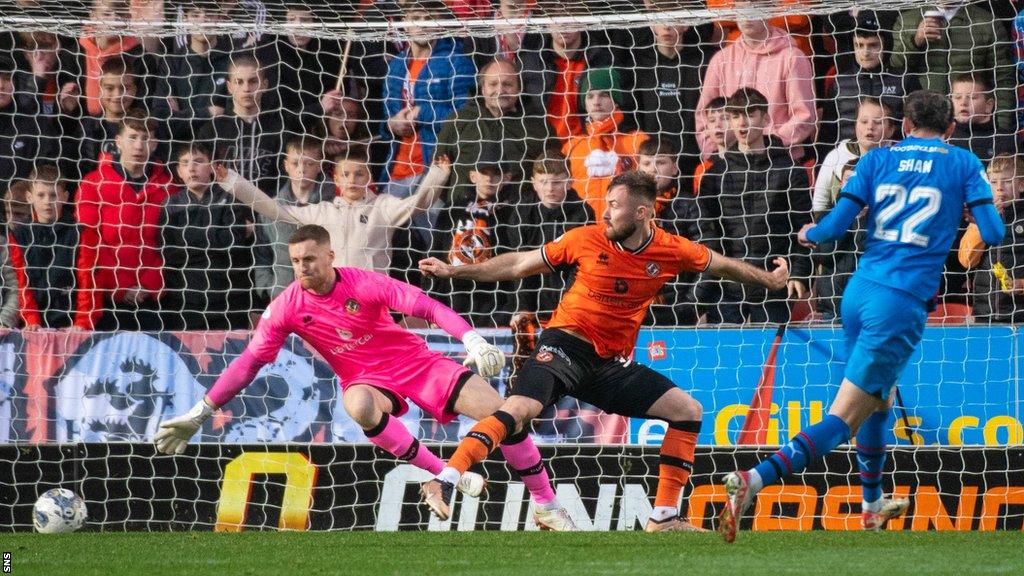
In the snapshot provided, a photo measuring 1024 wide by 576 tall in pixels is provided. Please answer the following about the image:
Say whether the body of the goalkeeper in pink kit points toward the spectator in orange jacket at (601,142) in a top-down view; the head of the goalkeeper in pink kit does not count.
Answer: no

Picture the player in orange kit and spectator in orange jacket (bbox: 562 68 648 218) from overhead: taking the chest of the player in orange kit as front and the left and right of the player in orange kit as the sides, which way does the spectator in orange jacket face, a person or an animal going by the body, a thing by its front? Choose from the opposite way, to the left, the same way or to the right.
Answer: the same way

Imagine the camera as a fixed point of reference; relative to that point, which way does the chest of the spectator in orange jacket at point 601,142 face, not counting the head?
toward the camera

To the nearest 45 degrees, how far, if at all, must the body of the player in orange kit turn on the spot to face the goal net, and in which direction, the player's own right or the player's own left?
approximately 135° to the player's own right

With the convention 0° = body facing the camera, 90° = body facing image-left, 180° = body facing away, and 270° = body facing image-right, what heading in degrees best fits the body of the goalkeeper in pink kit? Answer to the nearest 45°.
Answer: approximately 0°

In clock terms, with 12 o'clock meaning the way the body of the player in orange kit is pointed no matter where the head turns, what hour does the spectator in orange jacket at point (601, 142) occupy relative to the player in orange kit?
The spectator in orange jacket is roughly at 6 o'clock from the player in orange kit.

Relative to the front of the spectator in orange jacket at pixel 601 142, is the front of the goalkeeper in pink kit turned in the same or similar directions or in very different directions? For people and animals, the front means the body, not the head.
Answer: same or similar directions

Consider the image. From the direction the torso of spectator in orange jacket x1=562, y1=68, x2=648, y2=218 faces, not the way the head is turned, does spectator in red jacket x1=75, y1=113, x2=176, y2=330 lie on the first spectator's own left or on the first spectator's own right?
on the first spectator's own right

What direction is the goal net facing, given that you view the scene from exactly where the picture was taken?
facing the viewer

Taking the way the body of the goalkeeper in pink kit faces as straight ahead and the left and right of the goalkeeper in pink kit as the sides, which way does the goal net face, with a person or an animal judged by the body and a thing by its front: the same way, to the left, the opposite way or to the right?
the same way

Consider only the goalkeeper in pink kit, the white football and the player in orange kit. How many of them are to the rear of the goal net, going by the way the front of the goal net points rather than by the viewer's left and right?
0

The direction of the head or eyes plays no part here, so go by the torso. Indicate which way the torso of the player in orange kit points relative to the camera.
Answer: toward the camera

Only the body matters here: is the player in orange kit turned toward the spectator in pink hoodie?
no

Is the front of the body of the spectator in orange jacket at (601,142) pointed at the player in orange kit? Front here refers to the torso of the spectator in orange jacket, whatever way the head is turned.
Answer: yes

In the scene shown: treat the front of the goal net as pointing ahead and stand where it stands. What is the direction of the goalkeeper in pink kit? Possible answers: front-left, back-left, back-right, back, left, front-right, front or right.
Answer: front

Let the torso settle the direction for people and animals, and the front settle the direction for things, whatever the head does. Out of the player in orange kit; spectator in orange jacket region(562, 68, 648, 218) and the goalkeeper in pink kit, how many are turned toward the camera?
3
